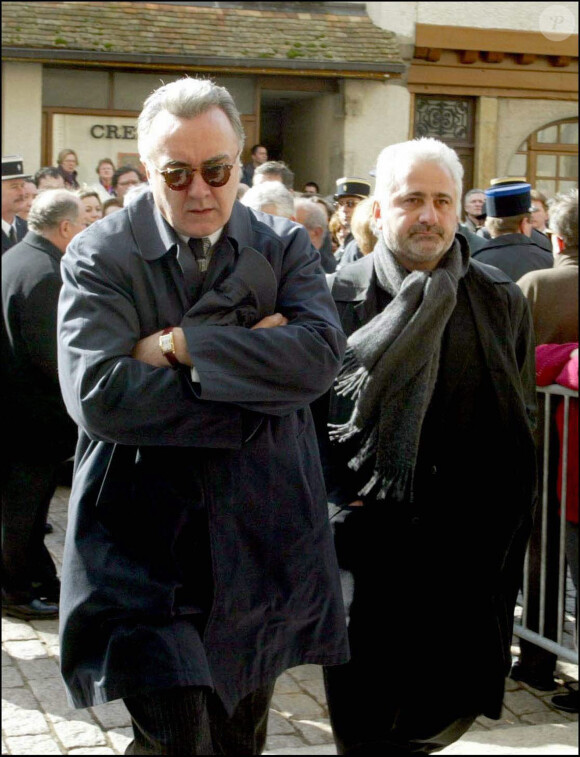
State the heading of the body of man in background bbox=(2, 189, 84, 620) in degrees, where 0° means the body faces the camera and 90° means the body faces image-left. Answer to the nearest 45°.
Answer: approximately 225°

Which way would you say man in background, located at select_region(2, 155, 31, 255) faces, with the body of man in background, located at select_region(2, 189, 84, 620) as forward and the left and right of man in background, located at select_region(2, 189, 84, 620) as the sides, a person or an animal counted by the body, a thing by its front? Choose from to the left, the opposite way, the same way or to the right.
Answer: to the right

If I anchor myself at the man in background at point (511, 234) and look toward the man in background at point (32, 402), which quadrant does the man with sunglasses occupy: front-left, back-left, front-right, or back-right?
front-left

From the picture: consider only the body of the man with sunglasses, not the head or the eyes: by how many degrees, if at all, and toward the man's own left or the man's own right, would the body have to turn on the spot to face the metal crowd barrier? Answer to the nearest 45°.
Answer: approximately 135° to the man's own left

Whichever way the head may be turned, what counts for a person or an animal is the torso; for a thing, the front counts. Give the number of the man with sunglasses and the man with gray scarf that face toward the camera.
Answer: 2

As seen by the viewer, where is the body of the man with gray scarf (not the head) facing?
toward the camera

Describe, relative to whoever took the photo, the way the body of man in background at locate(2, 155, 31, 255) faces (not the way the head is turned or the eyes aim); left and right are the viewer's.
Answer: facing the viewer and to the right of the viewer

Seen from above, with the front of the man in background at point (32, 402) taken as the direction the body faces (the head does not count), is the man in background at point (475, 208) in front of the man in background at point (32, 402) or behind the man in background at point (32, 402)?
in front

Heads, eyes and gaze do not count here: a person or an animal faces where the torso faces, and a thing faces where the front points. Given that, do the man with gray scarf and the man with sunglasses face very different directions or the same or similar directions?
same or similar directions

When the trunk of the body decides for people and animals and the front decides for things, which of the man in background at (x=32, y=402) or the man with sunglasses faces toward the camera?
the man with sunglasses
